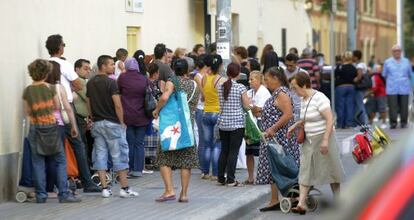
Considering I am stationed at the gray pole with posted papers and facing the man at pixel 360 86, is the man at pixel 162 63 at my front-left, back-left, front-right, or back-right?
back-left

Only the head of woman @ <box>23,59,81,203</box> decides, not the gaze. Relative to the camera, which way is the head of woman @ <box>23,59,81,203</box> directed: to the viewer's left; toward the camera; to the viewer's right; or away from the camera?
away from the camera

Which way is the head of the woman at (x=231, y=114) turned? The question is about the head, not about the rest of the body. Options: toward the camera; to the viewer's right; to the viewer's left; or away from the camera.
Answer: away from the camera

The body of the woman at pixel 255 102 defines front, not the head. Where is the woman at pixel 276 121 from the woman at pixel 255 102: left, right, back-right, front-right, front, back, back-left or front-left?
front-left

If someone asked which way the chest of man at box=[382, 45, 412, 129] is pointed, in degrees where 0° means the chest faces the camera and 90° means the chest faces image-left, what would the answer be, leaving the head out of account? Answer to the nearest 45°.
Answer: approximately 0°

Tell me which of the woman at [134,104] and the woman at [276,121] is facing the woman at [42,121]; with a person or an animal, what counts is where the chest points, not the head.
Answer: the woman at [276,121]

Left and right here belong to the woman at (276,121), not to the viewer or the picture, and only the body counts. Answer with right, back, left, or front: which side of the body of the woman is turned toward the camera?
left

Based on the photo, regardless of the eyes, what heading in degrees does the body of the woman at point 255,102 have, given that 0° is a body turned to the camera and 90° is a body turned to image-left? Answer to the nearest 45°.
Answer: approximately 45°

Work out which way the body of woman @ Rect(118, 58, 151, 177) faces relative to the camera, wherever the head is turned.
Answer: away from the camera
